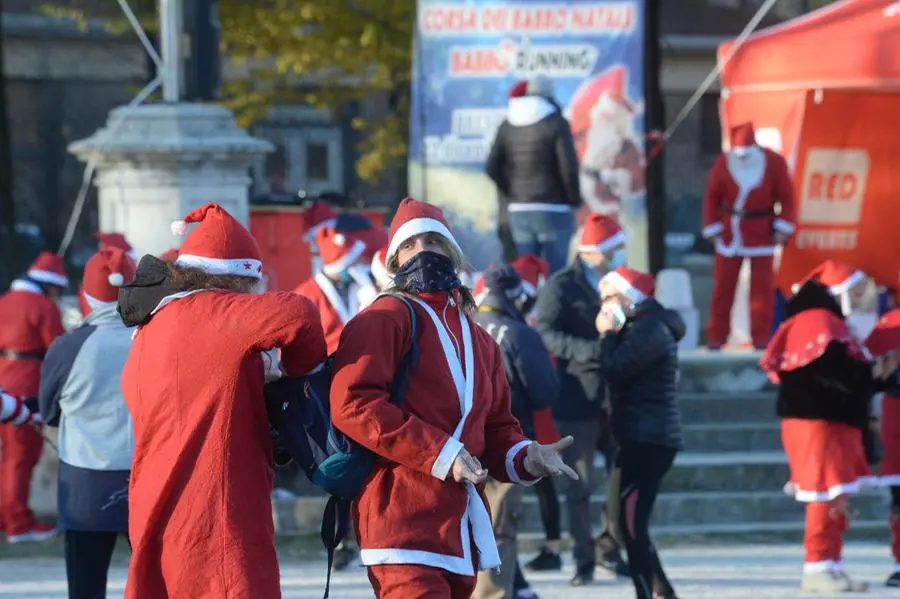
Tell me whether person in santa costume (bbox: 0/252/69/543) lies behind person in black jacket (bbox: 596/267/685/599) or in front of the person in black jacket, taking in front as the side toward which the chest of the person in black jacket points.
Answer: in front

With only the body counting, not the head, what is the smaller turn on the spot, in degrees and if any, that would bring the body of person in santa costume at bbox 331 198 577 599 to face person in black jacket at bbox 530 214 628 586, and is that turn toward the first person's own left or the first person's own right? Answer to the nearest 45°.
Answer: approximately 135° to the first person's own left

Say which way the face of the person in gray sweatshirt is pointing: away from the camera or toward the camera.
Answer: away from the camera

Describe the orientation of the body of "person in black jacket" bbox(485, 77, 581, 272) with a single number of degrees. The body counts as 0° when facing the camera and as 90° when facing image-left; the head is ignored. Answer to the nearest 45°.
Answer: approximately 180°

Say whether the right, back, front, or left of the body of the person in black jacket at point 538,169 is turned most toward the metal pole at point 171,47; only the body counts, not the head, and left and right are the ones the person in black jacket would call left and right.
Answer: left

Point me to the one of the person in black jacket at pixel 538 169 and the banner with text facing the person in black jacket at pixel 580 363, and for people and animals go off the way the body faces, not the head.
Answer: the banner with text

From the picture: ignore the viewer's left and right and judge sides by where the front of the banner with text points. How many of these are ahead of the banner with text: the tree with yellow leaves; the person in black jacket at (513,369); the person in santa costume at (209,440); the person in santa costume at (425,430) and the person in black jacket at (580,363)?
4

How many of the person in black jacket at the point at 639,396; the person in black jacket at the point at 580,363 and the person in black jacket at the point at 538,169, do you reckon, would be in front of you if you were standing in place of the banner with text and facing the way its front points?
3

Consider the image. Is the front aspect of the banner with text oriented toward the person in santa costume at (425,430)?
yes

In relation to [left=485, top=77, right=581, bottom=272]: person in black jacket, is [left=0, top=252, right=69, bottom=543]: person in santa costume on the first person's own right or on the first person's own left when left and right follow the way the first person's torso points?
on the first person's own left
